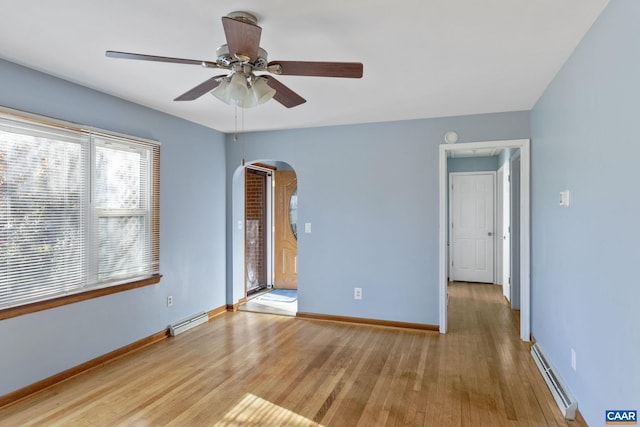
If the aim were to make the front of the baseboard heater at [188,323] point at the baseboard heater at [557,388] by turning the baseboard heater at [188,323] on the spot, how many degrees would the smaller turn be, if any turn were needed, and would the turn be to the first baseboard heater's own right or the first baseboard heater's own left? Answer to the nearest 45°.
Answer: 0° — it already faces it

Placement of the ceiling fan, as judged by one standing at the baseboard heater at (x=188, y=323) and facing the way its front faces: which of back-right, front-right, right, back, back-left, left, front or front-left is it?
front-right

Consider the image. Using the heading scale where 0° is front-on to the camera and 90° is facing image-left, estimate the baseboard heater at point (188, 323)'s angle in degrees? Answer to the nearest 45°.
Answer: approximately 315°

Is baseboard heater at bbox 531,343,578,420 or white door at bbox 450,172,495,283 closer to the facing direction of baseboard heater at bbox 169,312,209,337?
the baseboard heater

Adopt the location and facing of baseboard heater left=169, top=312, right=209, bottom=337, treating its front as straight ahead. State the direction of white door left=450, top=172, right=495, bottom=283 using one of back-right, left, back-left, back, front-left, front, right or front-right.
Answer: front-left
